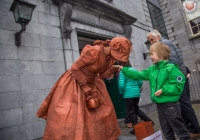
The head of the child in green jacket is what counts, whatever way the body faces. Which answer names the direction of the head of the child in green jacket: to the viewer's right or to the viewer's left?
to the viewer's left

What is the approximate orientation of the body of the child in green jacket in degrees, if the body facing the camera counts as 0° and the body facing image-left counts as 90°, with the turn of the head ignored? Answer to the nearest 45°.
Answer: approximately 45°

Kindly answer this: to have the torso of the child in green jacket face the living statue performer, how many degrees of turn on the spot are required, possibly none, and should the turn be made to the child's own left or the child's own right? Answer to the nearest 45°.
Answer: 0° — they already face them

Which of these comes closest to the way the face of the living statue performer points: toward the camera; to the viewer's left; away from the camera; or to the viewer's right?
to the viewer's right
